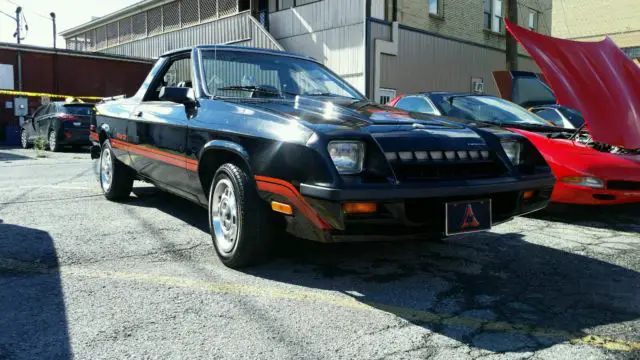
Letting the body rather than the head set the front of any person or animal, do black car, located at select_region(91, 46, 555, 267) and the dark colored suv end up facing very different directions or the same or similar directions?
very different directions

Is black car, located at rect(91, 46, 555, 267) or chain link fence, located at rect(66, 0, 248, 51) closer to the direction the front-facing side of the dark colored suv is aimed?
the chain link fence

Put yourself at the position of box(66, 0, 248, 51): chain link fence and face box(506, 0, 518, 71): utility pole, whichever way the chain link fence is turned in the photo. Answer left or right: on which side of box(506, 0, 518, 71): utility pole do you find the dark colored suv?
right

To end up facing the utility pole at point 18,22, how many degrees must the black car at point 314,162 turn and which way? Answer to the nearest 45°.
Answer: approximately 180°

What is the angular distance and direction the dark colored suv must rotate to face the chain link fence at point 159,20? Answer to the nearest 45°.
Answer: approximately 45° to its right

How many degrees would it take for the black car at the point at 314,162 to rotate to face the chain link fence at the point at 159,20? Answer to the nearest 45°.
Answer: approximately 135° to its left

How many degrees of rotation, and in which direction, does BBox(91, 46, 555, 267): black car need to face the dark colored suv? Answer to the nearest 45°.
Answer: approximately 180°

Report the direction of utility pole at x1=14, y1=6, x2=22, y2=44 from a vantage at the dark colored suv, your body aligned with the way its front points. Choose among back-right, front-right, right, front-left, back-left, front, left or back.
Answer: front-right

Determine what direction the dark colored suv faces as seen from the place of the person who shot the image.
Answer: facing away from the viewer and to the left of the viewer

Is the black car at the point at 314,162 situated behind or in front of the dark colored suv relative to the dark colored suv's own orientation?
behind

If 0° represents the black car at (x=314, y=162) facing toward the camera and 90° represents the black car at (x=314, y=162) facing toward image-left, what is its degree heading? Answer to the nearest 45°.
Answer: approximately 315°

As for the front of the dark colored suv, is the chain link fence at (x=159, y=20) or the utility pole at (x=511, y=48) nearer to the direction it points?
the chain link fence

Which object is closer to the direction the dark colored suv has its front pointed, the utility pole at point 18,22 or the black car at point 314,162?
the utility pole
